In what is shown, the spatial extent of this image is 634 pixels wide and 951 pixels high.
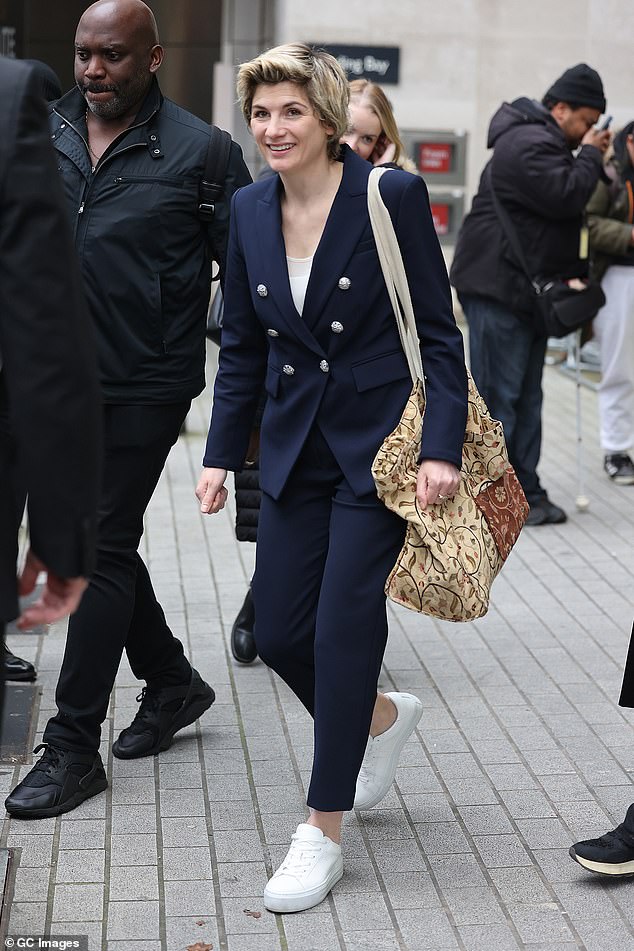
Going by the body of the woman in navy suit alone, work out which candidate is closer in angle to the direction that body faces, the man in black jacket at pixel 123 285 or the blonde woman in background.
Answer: the man in black jacket

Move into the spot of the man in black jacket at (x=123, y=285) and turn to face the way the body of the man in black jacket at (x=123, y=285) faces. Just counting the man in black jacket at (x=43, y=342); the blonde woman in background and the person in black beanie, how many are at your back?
2

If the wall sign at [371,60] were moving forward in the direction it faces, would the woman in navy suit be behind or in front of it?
in front

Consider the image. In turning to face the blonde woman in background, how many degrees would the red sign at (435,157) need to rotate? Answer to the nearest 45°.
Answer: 0° — it already faces them

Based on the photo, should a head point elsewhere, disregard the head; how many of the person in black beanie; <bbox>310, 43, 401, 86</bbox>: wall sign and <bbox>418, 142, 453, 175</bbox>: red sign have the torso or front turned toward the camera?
2

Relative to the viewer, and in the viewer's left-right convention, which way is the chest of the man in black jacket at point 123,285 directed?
facing the viewer and to the left of the viewer

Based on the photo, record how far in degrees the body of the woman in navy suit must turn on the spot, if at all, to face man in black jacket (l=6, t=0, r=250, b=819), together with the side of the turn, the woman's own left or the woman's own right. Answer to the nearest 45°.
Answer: approximately 90° to the woman's own right
